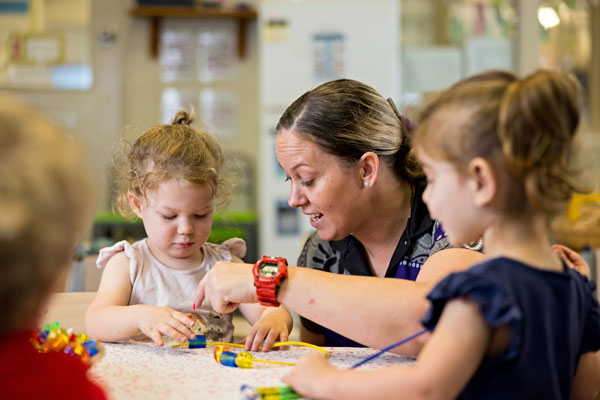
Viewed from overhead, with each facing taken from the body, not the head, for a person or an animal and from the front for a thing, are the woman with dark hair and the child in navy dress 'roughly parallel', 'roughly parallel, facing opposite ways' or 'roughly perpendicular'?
roughly perpendicular

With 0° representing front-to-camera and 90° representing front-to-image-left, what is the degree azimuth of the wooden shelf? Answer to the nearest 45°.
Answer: approximately 0°

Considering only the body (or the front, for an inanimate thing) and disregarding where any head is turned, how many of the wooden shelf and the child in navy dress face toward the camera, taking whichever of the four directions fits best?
1

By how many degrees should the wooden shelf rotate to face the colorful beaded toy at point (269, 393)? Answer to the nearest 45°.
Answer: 0° — it already faces it

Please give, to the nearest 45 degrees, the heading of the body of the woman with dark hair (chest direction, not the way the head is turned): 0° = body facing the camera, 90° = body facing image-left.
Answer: approximately 45°

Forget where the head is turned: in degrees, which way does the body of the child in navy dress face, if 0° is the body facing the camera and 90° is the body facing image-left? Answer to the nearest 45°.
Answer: approximately 135°

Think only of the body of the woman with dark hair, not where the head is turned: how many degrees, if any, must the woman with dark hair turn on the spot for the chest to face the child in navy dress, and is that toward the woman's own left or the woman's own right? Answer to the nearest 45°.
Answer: approximately 45° to the woman's own left
